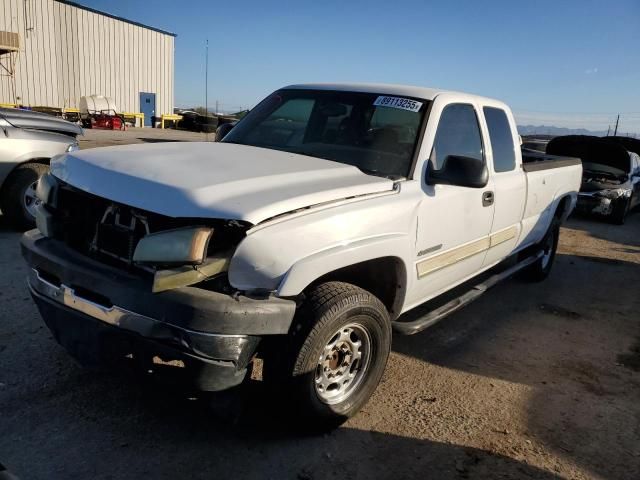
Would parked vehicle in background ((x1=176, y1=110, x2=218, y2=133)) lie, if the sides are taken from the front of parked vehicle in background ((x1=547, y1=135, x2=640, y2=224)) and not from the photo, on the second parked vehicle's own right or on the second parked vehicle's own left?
on the second parked vehicle's own right

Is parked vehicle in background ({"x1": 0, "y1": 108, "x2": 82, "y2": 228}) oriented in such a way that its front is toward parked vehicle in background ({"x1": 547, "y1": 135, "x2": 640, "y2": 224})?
yes

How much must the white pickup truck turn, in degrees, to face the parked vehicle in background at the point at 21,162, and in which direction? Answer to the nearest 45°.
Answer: approximately 90° to its right

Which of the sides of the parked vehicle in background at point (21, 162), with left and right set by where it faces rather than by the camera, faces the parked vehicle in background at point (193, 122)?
left

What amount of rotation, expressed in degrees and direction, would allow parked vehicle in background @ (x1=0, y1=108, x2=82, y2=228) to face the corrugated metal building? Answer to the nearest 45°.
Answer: approximately 90° to its left

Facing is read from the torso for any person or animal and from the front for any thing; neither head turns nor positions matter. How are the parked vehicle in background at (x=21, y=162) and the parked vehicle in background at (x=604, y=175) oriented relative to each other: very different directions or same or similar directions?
very different directions

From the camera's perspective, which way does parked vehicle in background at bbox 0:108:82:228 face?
to the viewer's right

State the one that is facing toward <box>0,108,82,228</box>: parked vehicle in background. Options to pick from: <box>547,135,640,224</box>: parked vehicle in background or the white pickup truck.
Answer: <box>547,135,640,224</box>: parked vehicle in background

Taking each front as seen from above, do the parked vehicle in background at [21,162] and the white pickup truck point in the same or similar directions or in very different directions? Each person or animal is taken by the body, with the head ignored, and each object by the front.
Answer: very different directions

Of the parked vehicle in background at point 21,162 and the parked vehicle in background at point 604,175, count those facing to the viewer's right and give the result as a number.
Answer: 1
